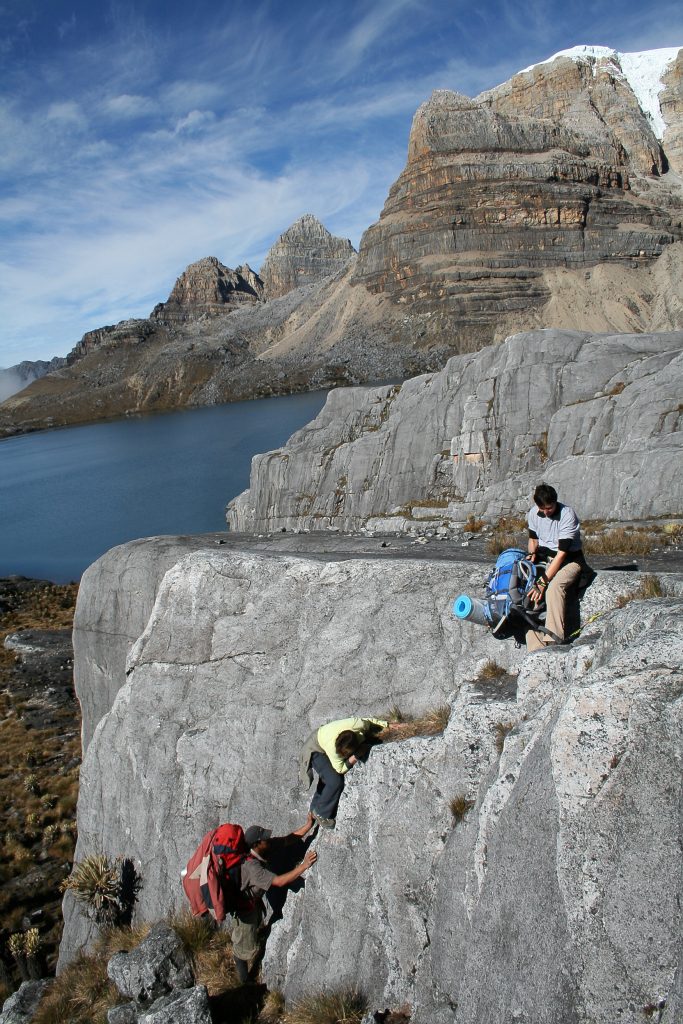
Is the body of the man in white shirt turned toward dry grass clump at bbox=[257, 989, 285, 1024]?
yes

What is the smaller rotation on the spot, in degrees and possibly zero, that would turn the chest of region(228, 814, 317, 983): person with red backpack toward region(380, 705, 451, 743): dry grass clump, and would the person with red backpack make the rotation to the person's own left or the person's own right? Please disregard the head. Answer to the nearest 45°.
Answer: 0° — they already face it

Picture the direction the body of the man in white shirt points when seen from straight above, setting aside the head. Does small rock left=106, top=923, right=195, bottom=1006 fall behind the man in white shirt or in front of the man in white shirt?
in front

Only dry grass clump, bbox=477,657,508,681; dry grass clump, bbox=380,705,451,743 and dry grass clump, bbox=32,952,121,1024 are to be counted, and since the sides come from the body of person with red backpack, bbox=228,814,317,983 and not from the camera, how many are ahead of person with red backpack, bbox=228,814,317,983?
2

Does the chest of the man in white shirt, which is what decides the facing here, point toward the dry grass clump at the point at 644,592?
no

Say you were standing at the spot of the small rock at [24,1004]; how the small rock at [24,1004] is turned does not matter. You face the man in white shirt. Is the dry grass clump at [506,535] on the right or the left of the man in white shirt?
left

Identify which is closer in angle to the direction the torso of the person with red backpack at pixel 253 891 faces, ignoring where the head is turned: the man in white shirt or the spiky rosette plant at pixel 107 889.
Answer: the man in white shirt

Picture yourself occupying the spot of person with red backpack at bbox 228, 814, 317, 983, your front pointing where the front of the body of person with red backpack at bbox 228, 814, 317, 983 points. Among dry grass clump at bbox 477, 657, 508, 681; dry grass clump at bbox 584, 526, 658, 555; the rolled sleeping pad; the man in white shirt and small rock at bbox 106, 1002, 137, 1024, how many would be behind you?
1

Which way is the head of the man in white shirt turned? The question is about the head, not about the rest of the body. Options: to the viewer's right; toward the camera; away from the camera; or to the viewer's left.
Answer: toward the camera

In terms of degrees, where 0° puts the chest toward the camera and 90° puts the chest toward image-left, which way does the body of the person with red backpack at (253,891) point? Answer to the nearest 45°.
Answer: approximately 270°

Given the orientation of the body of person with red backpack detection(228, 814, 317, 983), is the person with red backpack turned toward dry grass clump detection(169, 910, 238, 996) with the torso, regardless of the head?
no

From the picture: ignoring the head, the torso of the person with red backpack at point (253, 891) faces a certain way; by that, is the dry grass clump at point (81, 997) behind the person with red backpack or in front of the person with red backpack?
behind

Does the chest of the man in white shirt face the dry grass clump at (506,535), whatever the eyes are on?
no

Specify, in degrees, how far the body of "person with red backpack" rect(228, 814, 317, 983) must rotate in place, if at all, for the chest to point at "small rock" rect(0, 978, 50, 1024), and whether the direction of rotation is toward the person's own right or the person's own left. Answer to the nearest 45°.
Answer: approximately 135° to the person's own left

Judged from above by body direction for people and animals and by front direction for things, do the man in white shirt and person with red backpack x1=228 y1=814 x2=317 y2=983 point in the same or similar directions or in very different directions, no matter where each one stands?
very different directions

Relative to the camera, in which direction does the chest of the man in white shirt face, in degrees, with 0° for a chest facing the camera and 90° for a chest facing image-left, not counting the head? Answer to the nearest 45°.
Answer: approximately 45°

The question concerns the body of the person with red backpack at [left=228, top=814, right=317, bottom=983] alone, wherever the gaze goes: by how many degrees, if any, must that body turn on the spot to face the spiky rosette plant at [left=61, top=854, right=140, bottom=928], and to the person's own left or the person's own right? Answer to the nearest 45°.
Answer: approximately 135° to the person's own left

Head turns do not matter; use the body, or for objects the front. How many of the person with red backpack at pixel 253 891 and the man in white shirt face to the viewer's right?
1
